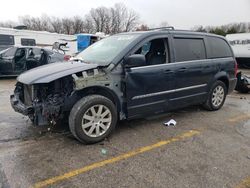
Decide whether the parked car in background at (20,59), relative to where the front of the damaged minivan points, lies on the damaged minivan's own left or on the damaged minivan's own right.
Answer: on the damaged minivan's own right

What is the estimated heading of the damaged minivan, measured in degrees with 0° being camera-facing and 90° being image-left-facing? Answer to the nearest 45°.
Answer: approximately 45°

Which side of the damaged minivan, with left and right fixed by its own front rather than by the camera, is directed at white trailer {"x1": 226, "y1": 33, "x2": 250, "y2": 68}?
back

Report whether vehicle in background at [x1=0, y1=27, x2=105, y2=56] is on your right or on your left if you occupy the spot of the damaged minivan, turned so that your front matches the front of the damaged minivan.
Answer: on your right

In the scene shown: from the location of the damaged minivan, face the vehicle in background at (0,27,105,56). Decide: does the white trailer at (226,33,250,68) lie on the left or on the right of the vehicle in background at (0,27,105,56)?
right
